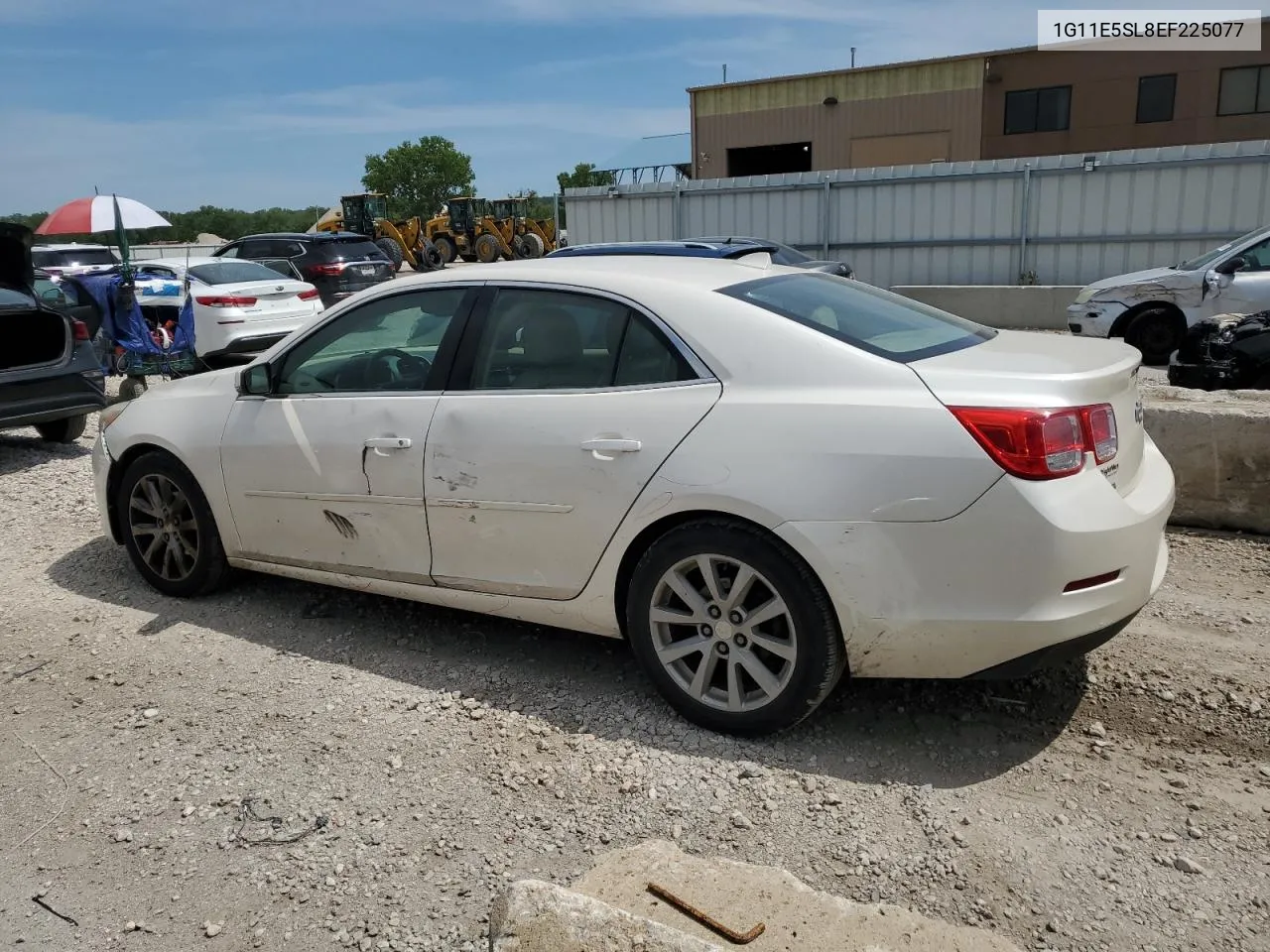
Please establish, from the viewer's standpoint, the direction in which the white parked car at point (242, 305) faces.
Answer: facing away from the viewer and to the left of the viewer

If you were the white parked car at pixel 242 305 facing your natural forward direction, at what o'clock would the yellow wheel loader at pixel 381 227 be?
The yellow wheel loader is roughly at 2 o'clock from the white parked car.

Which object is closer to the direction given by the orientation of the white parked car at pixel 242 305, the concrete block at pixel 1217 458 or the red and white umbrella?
the red and white umbrella

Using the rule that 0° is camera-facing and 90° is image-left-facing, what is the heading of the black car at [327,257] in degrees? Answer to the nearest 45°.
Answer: approximately 135°

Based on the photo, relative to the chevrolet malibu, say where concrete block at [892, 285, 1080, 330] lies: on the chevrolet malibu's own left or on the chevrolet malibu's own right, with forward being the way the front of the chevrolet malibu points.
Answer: on the chevrolet malibu's own right

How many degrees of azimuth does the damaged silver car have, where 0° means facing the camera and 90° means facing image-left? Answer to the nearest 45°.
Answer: approximately 90°

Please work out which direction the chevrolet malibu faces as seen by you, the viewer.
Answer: facing away from the viewer and to the left of the viewer
